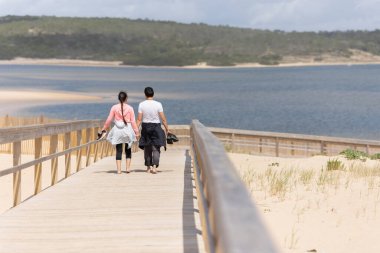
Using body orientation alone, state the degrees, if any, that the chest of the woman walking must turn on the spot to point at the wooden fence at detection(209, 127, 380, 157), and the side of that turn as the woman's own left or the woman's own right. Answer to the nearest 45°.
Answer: approximately 45° to the woman's own right

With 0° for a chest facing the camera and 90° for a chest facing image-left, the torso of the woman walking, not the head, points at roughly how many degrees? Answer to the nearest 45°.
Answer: approximately 180°
